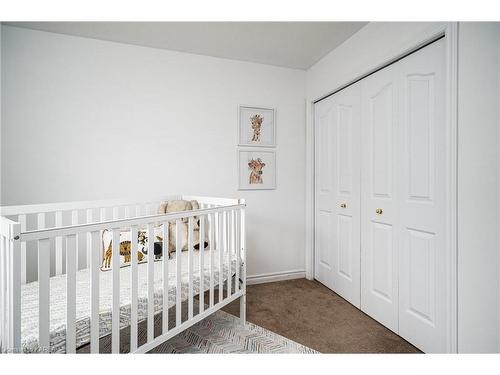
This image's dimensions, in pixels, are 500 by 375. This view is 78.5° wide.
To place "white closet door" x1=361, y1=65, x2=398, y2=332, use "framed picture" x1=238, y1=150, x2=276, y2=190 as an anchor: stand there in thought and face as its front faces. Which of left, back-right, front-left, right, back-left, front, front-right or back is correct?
front-left

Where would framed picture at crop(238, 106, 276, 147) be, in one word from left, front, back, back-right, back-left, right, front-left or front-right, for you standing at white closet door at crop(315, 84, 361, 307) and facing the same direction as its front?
front-right

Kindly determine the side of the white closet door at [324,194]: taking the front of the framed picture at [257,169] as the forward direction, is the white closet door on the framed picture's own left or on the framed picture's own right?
on the framed picture's own left

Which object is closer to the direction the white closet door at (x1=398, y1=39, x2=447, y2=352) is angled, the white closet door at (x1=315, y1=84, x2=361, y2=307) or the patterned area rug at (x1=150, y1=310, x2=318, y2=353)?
the patterned area rug

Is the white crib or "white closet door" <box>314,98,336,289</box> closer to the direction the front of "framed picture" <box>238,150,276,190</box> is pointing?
the white crib

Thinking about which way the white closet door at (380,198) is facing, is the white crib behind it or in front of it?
in front

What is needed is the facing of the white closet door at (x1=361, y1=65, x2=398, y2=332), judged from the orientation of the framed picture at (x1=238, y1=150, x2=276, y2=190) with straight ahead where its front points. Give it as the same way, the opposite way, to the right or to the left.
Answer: to the right

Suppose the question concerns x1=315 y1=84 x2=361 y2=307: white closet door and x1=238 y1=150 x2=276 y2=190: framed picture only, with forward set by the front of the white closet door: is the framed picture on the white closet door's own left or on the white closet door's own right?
on the white closet door's own right

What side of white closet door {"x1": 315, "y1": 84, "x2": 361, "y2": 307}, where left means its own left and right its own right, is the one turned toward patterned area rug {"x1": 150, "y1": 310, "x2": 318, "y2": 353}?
front

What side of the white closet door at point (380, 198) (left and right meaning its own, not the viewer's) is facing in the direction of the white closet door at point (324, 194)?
right

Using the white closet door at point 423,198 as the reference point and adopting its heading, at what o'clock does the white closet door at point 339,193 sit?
the white closet door at point 339,193 is roughly at 3 o'clock from the white closet door at point 423,198.

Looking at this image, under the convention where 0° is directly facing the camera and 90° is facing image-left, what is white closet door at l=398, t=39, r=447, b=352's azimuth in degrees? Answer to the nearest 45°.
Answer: approximately 45°
